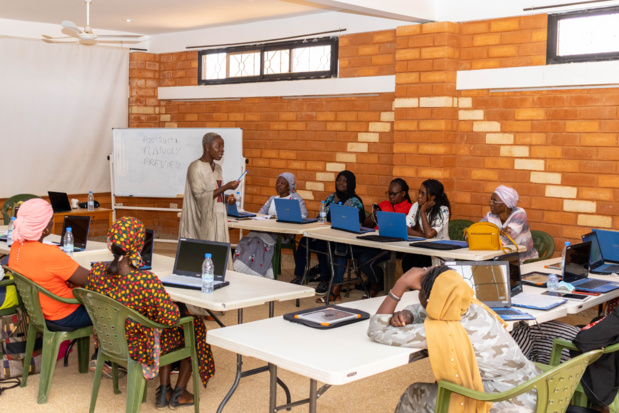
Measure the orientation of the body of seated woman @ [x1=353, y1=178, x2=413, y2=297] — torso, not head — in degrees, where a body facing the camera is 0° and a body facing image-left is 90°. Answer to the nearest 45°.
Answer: approximately 45°

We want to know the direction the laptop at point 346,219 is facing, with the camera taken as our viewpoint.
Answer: facing away from the viewer and to the right of the viewer

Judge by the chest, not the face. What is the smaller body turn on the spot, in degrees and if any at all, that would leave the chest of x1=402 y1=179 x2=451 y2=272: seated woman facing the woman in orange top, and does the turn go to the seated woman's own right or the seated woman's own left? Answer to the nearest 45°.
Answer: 0° — they already face them

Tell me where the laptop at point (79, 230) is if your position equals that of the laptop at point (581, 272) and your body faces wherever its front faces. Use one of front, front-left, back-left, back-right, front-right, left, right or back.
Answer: back-right

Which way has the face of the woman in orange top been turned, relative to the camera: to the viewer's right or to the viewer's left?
to the viewer's right

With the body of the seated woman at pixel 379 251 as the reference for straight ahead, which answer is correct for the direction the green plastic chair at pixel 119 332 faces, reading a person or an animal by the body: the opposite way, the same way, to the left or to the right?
the opposite way

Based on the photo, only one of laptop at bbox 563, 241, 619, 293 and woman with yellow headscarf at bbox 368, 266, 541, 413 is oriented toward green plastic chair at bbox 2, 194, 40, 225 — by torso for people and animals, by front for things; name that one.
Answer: the woman with yellow headscarf

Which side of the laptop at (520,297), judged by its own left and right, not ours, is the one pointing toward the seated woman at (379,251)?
back

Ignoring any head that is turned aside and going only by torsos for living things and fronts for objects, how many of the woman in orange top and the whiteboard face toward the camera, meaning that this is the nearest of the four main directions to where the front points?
1

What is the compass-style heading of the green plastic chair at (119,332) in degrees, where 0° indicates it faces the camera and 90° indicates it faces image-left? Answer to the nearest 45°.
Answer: approximately 225°

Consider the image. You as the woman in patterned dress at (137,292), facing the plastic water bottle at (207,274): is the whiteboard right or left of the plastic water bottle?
left

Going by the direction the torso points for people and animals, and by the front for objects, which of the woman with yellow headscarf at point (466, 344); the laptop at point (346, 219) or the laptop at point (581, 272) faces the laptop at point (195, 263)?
the woman with yellow headscarf
